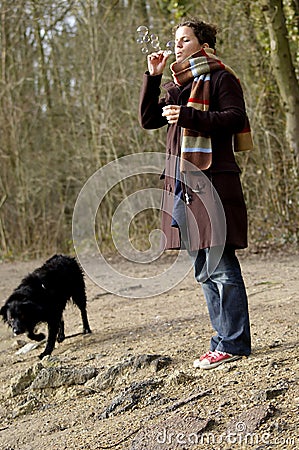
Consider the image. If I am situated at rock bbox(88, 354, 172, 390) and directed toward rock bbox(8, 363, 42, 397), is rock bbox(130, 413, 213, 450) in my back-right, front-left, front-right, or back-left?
back-left

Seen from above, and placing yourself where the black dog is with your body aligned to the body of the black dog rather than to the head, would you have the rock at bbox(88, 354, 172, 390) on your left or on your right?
on your left

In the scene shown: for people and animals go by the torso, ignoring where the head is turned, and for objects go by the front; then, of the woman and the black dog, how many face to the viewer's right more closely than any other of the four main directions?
0

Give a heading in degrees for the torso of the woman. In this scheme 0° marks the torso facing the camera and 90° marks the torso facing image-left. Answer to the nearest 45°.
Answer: approximately 45°

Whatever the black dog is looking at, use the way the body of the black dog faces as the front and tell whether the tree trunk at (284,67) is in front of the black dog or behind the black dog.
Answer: behind

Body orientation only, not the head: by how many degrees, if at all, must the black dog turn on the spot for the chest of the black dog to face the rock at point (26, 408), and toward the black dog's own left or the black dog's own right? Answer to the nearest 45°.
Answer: approximately 45° to the black dog's own left

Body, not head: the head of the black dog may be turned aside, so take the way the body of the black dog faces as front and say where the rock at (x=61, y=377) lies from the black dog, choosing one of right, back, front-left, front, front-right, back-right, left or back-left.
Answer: front-left

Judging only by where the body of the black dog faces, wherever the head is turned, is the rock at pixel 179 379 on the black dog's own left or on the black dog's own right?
on the black dog's own left

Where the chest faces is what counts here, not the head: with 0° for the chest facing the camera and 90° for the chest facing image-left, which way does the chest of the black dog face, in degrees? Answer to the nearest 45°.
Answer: approximately 45°
